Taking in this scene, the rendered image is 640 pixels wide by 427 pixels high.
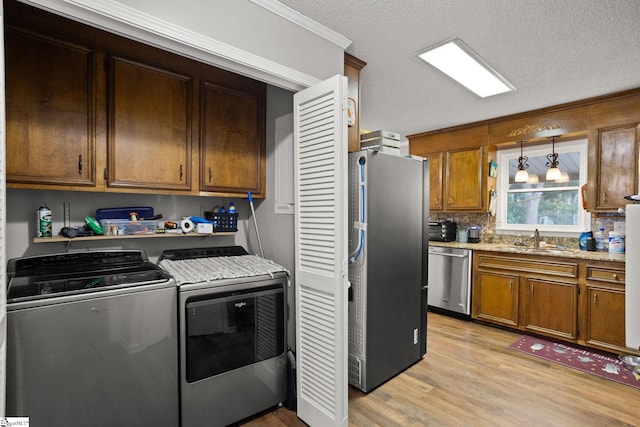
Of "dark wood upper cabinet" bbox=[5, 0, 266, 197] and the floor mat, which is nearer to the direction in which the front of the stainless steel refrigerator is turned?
the floor mat
